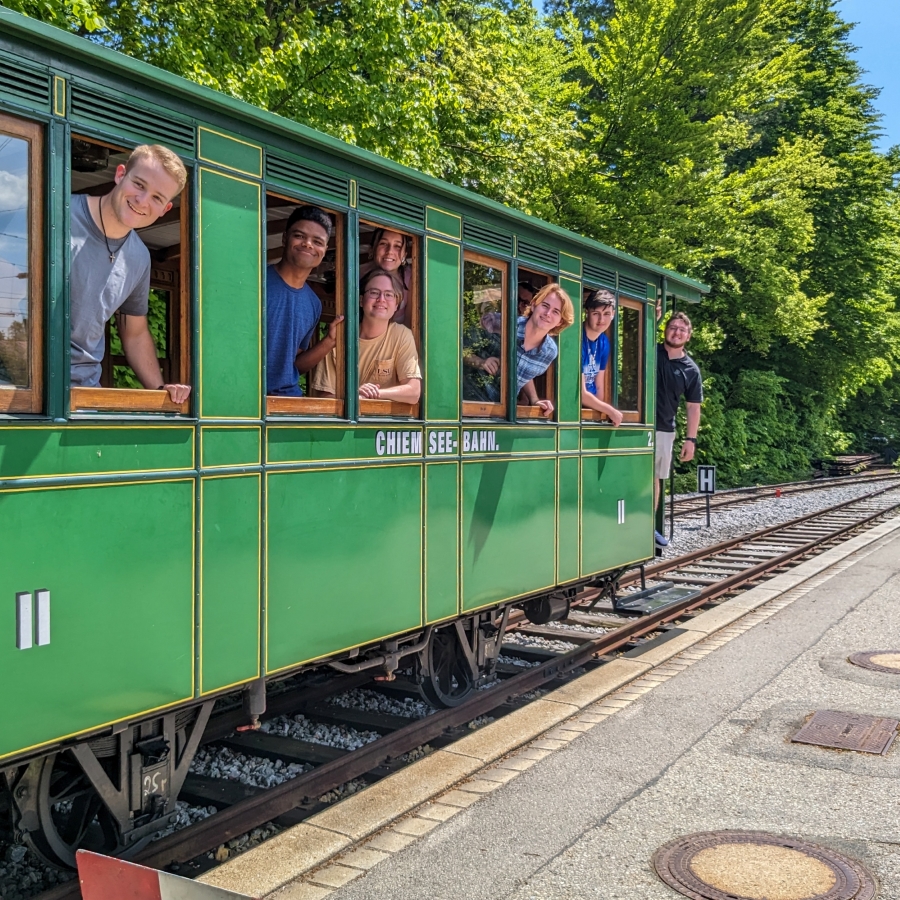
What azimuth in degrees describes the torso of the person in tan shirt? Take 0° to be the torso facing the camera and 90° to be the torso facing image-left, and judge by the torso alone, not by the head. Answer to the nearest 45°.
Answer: approximately 0°

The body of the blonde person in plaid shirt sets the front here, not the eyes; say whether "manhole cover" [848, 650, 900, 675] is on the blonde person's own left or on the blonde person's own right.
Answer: on the blonde person's own left

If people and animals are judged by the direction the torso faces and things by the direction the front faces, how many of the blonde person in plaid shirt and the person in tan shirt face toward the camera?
2
